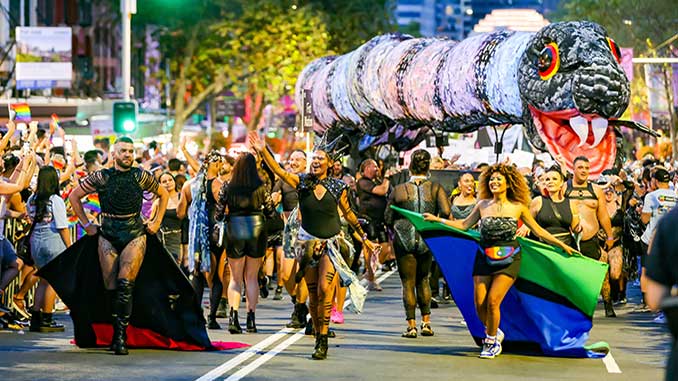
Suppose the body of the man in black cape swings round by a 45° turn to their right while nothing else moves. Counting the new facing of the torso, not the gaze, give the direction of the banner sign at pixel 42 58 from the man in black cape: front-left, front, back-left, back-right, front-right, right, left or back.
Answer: back-right

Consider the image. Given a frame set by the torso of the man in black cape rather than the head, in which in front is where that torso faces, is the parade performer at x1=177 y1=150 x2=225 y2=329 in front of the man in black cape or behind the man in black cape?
behind

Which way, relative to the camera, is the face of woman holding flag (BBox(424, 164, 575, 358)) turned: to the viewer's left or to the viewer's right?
to the viewer's left

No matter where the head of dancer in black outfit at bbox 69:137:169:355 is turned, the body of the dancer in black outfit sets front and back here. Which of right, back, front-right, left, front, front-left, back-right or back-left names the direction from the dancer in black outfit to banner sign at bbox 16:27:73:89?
back

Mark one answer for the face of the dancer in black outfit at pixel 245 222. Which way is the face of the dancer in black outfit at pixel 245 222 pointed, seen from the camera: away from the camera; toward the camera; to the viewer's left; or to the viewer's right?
away from the camera

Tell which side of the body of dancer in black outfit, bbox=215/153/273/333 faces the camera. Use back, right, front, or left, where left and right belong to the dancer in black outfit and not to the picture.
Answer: back

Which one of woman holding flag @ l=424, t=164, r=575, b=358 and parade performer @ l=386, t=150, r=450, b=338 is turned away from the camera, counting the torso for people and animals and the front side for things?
the parade performer

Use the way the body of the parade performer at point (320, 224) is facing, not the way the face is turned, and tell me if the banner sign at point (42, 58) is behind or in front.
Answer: behind

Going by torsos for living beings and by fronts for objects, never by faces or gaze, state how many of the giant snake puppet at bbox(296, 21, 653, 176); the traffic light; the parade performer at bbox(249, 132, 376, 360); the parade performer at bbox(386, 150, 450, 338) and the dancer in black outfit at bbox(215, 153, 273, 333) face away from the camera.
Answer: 2

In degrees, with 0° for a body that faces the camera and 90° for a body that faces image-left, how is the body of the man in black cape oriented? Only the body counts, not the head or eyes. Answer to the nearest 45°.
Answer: approximately 0°

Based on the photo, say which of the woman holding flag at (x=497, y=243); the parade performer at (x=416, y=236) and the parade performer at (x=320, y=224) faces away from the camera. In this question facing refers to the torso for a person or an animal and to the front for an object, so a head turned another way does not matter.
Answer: the parade performer at (x=416, y=236)
